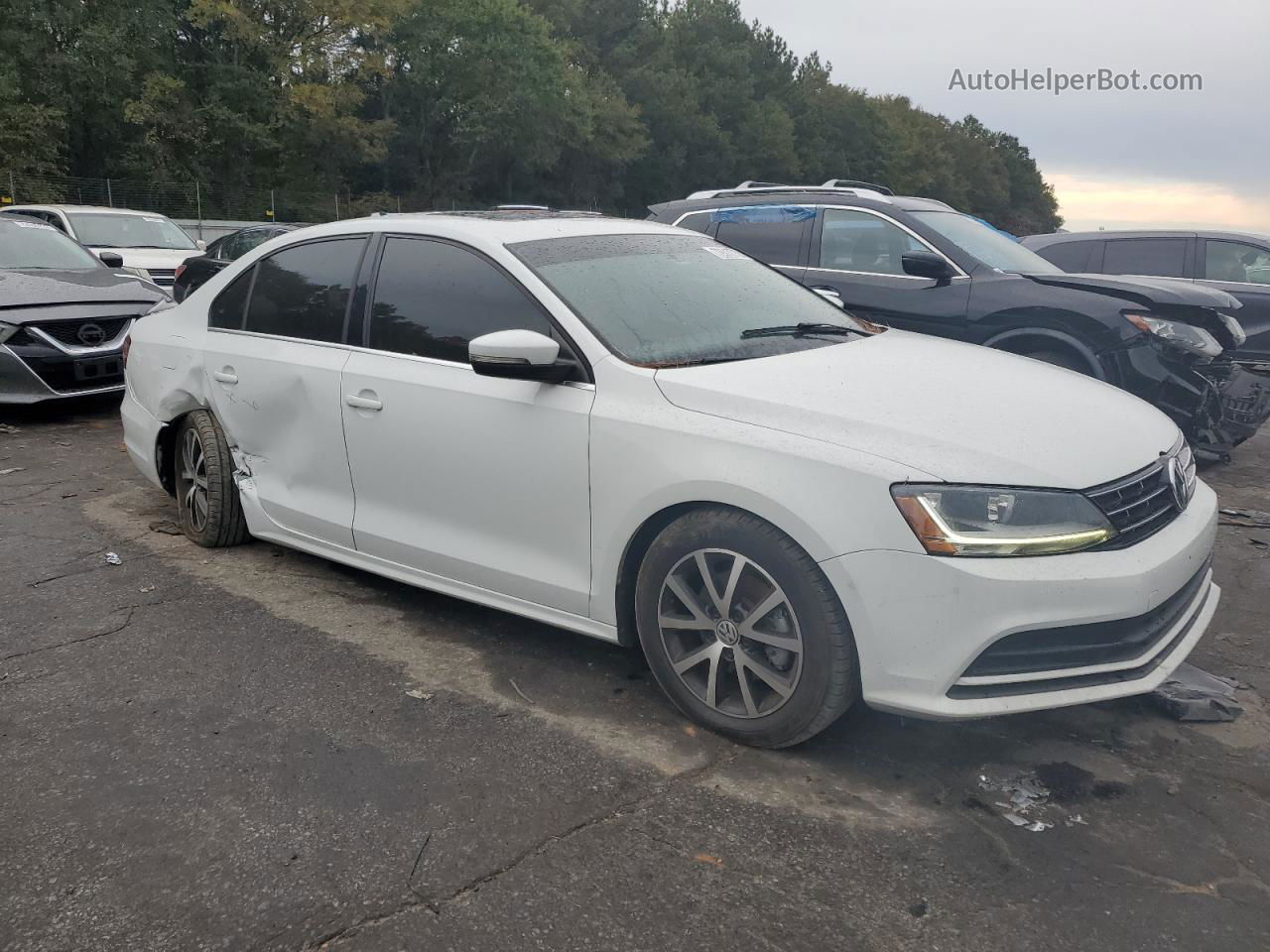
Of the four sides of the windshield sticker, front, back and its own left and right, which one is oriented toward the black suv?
left

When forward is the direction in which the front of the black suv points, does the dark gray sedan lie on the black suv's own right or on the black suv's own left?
on the black suv's own right

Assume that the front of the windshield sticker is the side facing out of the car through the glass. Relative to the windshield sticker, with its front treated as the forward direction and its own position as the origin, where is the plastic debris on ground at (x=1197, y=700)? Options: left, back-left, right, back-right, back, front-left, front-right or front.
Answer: front

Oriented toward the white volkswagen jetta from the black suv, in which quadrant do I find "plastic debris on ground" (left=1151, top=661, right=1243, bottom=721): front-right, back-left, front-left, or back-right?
front-left

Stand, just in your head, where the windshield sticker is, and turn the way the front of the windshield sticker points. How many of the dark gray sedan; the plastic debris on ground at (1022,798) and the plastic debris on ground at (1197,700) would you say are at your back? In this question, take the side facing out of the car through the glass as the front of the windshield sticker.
1

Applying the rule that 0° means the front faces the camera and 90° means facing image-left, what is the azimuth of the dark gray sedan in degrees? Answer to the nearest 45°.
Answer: approximately 315°

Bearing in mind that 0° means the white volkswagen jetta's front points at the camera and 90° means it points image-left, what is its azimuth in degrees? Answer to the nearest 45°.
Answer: approximately 315°

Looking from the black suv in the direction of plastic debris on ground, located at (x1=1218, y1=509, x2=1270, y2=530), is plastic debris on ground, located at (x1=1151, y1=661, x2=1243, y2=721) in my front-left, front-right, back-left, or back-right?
front-right

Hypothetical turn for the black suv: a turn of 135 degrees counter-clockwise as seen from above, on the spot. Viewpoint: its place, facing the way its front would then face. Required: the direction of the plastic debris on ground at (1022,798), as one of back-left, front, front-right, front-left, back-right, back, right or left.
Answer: back

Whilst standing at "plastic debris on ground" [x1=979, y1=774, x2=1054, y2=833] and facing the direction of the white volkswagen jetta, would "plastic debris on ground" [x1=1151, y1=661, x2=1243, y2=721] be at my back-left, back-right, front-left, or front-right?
back-right

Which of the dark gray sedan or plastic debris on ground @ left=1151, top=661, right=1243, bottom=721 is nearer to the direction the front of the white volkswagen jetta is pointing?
the plastic debris on ground

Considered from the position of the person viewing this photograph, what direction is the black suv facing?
facing the viewer and to the right of the viewer
